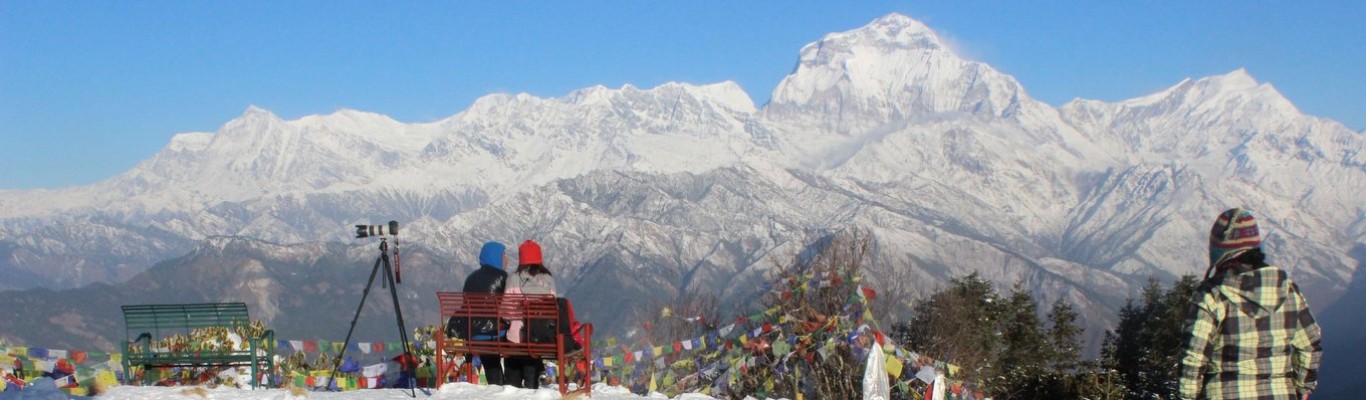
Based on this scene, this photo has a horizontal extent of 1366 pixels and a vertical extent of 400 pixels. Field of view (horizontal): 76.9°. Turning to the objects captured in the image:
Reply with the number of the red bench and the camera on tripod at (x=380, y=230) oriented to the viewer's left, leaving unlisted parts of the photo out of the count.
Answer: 1

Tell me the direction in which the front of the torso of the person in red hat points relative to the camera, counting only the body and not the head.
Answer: away from the camera

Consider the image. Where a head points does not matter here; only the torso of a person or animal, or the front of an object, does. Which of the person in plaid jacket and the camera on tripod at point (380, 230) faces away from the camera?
the person in plaid jacket

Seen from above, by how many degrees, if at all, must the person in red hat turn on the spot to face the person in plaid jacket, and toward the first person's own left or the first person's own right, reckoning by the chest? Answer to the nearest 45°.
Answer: approximately 135° to the first person's own right

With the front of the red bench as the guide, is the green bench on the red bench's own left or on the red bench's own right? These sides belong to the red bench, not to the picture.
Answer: on the red bench's own left

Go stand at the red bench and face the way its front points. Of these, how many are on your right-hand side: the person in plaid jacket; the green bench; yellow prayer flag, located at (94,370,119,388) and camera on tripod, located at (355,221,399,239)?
1

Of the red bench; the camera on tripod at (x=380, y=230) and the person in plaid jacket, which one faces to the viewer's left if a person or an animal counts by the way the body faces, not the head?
the camera on tripod

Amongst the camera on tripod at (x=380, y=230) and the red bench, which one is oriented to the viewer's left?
the camera on tripod

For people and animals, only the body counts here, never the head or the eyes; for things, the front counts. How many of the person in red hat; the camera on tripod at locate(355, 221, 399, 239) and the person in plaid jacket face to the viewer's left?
1

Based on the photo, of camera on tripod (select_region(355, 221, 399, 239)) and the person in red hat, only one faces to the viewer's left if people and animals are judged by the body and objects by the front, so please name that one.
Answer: the camera on tripod

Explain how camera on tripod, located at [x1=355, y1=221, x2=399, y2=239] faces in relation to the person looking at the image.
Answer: facing to the left of the viewer

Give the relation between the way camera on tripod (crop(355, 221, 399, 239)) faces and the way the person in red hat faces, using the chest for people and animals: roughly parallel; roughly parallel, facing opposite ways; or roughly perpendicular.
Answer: roughly perpendicular

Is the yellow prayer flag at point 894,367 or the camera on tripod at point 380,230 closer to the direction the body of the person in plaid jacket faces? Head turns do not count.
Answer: the yellow prayer flag

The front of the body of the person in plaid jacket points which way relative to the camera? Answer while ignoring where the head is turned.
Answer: away from the camera

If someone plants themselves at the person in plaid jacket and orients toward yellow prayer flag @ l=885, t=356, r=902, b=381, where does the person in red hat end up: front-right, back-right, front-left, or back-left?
front-left

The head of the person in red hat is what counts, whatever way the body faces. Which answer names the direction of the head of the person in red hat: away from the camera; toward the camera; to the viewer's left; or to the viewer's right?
away from the camera
